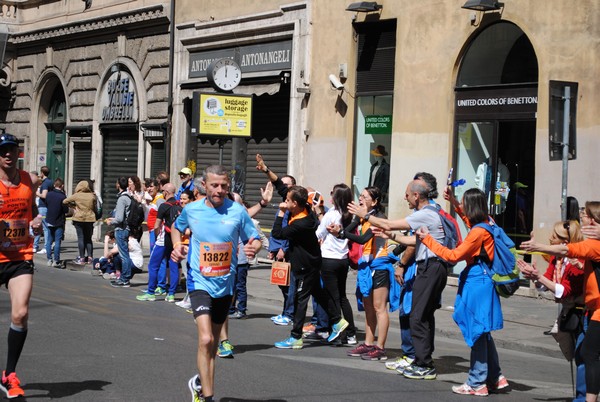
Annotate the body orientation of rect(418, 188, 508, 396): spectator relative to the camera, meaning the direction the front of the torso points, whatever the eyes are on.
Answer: to the viewer's left

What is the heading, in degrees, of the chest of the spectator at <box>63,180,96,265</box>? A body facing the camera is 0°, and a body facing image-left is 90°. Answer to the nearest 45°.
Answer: approximately 135°

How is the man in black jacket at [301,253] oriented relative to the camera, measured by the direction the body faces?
to the viewer's left

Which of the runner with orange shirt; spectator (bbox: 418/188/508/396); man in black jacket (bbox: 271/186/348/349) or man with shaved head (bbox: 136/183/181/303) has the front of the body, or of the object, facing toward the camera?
the runner with orange shirt

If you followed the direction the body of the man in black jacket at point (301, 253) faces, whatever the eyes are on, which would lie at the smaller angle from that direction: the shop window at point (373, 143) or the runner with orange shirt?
the runner with orange shirt

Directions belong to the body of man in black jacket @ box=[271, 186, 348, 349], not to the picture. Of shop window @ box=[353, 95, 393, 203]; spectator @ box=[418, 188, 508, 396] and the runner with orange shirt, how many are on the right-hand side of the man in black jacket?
1

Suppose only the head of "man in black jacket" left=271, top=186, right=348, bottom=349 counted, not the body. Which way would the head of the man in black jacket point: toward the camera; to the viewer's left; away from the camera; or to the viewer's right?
to the viewer's left

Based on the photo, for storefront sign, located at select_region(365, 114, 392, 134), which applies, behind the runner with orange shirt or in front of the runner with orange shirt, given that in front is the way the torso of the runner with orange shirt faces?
behind

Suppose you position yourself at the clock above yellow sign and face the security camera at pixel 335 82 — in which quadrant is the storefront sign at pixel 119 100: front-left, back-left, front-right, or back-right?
back-left
